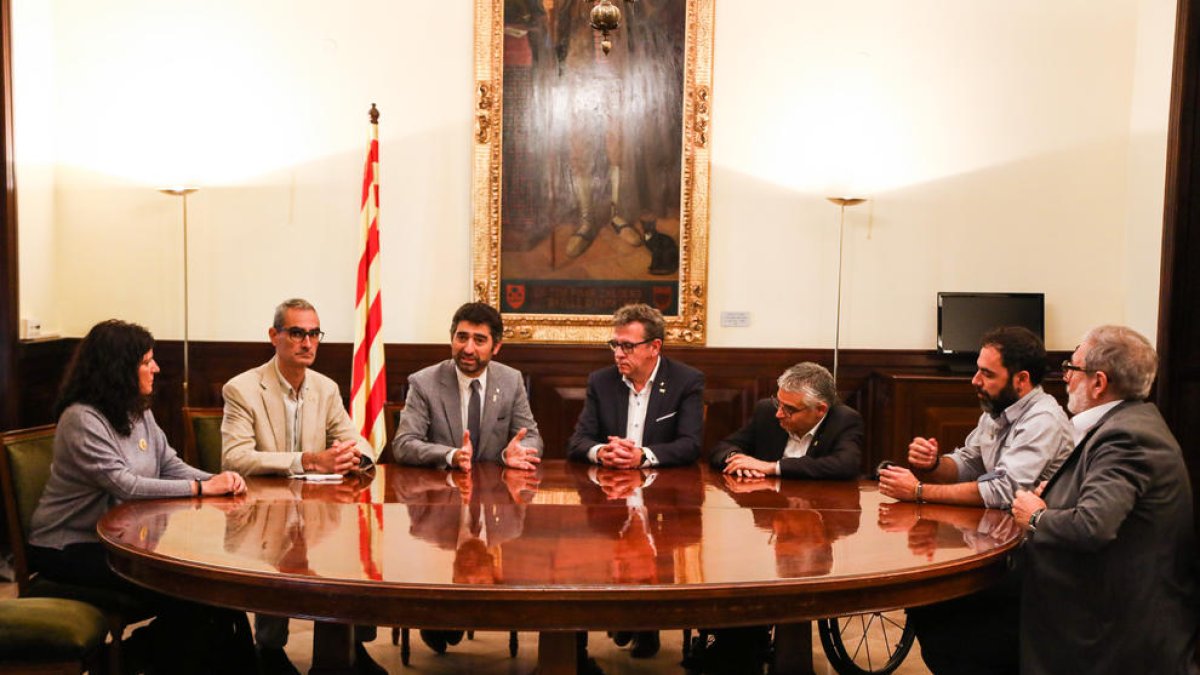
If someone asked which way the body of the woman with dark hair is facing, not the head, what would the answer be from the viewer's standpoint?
to the viewer's right

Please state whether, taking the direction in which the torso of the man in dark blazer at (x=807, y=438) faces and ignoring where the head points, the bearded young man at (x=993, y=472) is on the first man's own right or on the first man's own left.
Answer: on the first man's own left

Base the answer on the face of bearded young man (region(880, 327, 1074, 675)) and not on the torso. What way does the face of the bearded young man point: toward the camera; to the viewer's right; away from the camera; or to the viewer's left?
to the viewer's left

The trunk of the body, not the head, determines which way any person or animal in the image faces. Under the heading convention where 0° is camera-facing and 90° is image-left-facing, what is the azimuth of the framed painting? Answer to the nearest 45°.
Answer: approximately 0°

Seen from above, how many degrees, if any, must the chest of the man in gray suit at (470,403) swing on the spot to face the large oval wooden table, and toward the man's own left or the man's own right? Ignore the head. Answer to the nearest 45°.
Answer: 0° — they already face it
